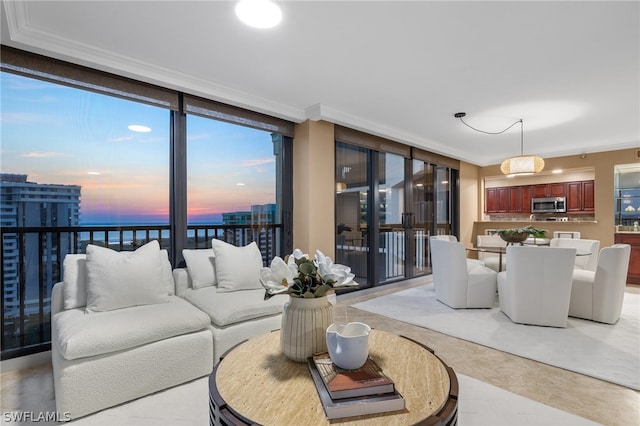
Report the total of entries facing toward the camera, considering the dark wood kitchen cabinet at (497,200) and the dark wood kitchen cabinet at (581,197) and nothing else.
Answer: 2

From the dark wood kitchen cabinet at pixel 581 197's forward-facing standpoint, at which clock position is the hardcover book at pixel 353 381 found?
The hardcover book is roughly at 12 o'clock from the dark wood kitchen cabinet.

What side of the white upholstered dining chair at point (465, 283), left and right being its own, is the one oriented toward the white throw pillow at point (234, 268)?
back

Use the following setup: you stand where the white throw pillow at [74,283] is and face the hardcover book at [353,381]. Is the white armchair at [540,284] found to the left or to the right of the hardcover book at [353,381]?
left

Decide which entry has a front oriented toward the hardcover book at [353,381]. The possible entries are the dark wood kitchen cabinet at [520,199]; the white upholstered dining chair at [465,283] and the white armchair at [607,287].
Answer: the dark wood kitchen cabinet

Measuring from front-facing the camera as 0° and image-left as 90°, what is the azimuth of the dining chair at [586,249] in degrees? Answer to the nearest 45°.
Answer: approximately 45°

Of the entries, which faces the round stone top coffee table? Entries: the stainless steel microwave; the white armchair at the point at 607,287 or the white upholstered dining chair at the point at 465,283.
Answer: the stainless steel microwave

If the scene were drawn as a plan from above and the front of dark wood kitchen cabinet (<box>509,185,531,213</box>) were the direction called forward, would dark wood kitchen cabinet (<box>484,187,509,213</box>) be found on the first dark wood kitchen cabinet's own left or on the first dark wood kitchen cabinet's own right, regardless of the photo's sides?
on the first dark wood kitchen cabinet's own right

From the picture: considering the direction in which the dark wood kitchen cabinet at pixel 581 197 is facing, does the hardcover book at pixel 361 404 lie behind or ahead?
ahead

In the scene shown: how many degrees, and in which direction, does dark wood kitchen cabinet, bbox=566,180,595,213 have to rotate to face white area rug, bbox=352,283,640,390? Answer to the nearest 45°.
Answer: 0° — it already faces it

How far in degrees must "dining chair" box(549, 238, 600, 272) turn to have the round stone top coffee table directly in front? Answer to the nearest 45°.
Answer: approximately 45° to its left

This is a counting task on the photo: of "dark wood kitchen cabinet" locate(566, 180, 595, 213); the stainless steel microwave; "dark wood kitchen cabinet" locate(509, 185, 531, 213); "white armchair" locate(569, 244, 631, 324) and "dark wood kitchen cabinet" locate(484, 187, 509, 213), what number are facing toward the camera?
4
